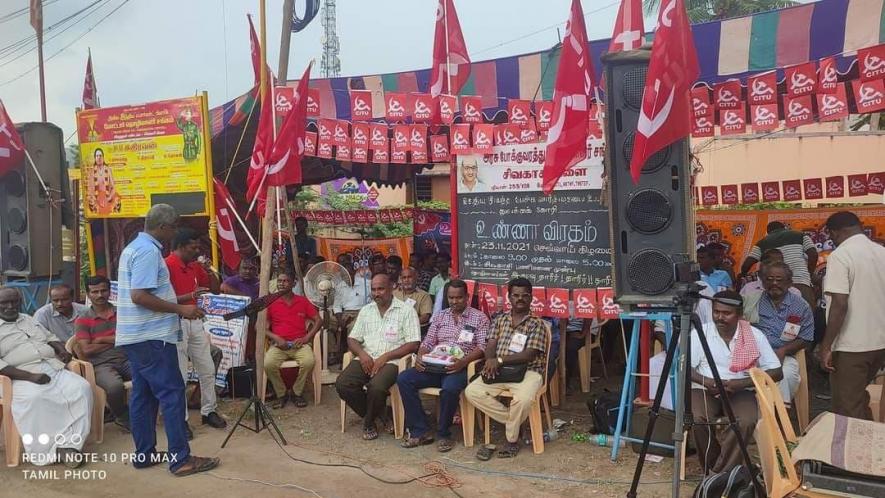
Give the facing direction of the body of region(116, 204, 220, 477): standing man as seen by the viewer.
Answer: to the viewer's right

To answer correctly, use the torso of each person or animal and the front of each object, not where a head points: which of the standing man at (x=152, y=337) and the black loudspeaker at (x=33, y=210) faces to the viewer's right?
the standing man

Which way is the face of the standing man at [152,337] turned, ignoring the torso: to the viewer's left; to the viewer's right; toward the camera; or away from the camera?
to the viewer's right

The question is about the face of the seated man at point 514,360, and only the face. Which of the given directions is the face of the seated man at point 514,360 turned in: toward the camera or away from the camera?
toward the camera

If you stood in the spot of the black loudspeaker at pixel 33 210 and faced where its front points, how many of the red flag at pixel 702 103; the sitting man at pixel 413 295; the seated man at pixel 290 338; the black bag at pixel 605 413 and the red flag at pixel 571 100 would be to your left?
5

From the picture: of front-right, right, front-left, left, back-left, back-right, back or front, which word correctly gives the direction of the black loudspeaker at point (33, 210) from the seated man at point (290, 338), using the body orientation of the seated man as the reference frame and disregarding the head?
back-right

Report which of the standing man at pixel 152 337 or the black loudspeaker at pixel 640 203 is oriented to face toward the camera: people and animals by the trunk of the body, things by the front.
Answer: the black loudspeaker

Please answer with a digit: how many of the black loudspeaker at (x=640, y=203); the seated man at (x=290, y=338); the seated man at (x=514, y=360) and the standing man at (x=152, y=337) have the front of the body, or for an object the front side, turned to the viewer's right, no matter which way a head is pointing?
1

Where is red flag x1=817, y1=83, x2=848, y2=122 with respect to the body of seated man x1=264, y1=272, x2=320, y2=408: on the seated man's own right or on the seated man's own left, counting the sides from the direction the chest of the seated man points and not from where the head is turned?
on the seated man's own left

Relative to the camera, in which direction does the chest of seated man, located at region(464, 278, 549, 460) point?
toward the camera

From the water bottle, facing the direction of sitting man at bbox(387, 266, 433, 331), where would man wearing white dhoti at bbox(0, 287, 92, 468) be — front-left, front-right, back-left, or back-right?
front-left

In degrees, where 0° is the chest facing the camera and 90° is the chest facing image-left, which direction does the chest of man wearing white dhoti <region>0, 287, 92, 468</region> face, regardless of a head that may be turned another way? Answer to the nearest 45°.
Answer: approximately 315°

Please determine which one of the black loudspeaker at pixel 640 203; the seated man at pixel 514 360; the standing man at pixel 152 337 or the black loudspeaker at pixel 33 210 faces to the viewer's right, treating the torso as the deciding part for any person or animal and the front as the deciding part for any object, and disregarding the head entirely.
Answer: the standing man
